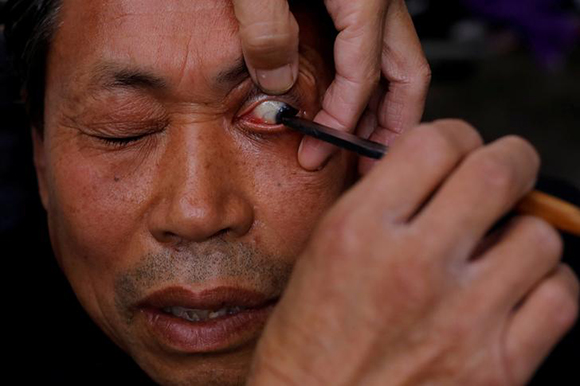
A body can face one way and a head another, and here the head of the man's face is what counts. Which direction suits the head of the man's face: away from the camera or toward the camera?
toward the camera

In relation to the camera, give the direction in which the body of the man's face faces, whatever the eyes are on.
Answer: toward the camera
